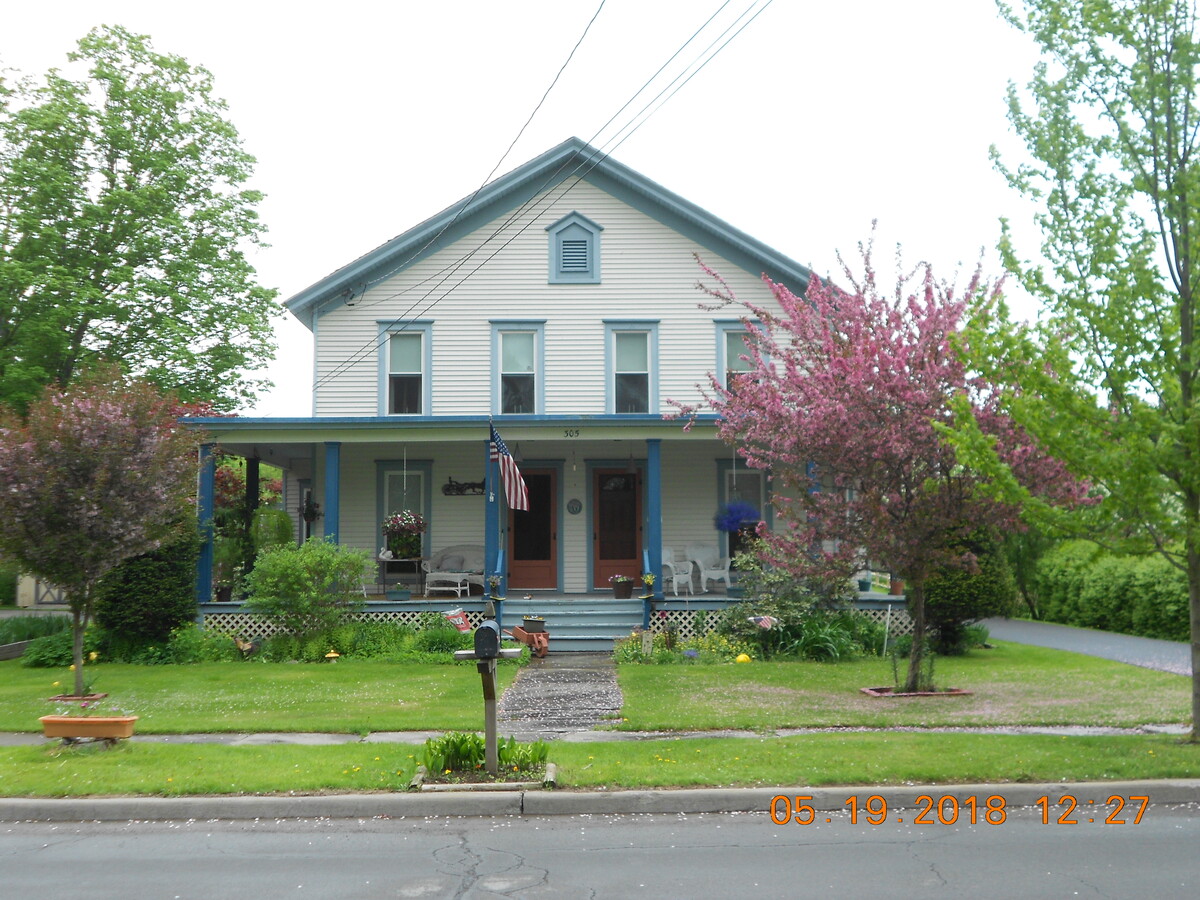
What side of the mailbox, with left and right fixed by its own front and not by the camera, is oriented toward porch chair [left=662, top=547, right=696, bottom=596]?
back

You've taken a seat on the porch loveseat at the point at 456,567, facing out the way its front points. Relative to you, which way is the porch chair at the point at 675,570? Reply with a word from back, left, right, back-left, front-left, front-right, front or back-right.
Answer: left

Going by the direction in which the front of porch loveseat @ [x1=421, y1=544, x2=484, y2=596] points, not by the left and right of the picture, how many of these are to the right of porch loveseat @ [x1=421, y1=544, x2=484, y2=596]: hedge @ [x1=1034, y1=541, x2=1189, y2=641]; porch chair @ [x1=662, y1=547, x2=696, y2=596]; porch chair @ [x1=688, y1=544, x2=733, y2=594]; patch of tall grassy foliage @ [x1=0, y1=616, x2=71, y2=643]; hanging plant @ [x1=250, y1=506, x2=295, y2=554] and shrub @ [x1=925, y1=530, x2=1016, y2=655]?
2

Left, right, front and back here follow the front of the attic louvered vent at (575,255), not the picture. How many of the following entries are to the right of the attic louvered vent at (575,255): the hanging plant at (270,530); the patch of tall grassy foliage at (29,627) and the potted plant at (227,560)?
3

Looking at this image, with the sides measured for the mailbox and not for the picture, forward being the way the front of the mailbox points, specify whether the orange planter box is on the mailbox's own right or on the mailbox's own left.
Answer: on the mailbox's own right

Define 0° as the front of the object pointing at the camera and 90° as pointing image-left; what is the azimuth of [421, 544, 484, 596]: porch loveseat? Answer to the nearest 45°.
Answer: approximately 0°

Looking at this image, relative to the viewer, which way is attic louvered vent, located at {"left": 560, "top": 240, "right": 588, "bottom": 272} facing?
toward the camera

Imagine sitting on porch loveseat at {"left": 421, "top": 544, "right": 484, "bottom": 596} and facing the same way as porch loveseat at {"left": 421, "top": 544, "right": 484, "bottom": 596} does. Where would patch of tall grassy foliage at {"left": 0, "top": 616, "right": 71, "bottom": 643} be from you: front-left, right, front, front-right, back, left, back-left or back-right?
right

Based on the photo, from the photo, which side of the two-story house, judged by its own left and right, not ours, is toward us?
front

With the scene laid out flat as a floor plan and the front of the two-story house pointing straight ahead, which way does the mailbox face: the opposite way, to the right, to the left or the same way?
the same way

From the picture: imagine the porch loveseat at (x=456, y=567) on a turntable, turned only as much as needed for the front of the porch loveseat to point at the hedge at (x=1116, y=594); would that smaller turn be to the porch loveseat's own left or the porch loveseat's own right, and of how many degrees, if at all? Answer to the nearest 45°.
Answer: approximately 90° to the porch loveseat's own left

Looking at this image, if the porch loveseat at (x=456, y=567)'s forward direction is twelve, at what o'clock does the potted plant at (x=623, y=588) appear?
The potted plant is roughly at 10 o'clock from the porch loveseat.

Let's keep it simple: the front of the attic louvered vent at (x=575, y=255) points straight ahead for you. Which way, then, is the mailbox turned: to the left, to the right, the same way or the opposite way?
the same way

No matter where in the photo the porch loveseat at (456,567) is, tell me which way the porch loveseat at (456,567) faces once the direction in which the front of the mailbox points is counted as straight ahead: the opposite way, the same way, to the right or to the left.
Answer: the same way

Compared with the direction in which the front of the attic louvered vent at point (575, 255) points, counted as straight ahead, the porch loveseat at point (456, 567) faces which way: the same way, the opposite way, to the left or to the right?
the same way

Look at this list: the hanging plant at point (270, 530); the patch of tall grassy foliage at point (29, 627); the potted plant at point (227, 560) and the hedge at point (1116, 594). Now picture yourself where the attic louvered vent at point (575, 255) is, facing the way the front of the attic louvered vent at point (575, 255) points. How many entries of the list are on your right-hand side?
3

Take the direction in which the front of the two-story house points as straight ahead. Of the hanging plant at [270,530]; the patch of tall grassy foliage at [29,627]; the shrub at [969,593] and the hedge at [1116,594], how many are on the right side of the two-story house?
2

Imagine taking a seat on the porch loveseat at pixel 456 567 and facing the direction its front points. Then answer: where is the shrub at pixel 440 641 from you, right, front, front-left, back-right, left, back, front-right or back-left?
front

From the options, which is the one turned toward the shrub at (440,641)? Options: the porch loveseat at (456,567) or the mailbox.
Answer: the porch loveseat

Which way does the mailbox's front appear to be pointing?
toward the camera
